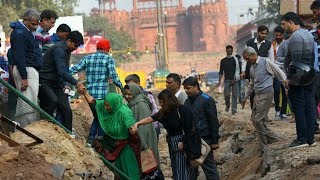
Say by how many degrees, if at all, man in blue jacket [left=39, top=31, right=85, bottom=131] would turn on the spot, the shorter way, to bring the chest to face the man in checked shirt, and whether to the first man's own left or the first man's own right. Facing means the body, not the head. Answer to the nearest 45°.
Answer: approximately 45° to the first man's own left

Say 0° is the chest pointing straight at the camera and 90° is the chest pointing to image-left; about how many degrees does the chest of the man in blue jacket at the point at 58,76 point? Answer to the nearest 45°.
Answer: approximately 270°

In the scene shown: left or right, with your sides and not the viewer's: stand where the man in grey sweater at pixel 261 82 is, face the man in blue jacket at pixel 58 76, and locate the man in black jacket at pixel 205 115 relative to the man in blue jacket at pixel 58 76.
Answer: left

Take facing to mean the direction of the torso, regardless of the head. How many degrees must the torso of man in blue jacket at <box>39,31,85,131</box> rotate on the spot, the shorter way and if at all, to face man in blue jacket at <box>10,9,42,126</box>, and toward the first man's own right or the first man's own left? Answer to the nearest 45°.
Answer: approximately 135° to the first man's own right

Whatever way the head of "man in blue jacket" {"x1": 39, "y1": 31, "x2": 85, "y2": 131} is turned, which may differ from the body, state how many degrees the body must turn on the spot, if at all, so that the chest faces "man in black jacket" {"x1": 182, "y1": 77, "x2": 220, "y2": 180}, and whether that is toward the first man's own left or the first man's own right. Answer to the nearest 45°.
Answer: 0° — they already face them

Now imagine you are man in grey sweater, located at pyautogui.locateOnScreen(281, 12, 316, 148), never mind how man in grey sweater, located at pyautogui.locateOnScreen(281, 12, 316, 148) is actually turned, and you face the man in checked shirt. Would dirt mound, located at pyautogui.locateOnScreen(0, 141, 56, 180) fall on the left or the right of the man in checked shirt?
left

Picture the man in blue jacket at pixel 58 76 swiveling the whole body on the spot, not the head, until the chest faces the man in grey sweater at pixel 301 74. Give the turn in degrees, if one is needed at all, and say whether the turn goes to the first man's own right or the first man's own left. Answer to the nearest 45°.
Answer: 0° — they already face them

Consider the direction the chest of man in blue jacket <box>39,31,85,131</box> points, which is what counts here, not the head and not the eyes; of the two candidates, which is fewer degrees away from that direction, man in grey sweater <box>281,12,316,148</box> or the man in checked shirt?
the man in grey sweater

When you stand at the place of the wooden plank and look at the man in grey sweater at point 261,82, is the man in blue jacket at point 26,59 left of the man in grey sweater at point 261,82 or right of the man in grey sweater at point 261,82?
left

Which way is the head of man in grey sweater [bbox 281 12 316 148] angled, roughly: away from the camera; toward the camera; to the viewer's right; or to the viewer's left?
to the viewer's left

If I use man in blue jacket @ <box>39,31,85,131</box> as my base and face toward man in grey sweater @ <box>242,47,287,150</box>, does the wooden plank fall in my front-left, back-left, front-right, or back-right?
back-right

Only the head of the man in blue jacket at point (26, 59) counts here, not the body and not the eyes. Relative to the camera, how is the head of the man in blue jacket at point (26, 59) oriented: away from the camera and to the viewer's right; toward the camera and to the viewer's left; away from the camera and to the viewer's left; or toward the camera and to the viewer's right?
toward the camera and to the viewer's right

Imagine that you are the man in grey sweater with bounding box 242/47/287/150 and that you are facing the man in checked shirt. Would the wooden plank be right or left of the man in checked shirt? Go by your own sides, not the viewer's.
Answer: left

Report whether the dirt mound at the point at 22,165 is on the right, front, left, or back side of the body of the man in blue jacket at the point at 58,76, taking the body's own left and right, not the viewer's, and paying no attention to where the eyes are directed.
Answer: right

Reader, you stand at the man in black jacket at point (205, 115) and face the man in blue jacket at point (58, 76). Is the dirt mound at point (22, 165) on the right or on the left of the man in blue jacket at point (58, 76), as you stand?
left

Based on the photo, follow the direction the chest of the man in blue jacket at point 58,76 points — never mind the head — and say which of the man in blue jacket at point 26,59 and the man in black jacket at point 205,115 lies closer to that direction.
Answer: the man in black jacket

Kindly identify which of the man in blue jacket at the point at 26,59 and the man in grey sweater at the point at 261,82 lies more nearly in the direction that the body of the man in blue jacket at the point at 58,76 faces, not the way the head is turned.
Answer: the man in grey sweater

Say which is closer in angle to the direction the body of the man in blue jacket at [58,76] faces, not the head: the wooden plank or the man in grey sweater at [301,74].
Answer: the man in grey sweater
